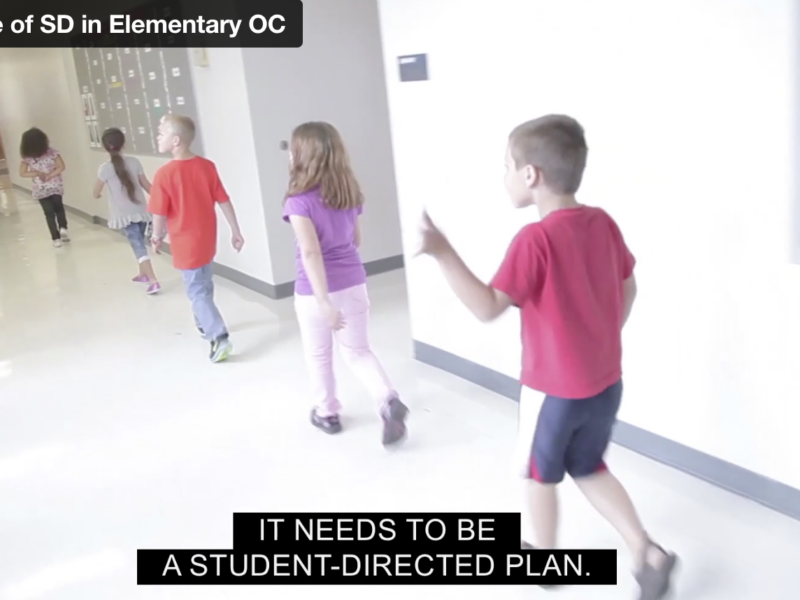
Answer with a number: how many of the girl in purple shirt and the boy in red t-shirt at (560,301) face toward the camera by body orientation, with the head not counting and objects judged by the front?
0

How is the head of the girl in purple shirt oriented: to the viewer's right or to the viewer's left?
to the viewer's left

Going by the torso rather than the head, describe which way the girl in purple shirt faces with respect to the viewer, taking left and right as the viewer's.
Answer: facing away from the viewer and to the left of the viewer

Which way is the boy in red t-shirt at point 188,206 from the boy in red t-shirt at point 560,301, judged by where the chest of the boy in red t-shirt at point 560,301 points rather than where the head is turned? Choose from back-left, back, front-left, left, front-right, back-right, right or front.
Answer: front

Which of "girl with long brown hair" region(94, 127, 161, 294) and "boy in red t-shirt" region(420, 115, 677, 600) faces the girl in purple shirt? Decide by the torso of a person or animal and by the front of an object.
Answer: the boy in red t-shirt

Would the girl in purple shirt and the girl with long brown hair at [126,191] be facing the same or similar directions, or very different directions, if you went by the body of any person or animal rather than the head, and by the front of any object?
same or similar directions

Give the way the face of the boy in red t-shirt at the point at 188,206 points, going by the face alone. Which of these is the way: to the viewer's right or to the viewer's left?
to the viewer's left

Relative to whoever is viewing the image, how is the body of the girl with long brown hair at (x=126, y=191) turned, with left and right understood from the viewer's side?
facing away from the viewer and to the left of the viewer

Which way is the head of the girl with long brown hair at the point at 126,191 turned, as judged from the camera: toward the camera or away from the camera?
away from the camera

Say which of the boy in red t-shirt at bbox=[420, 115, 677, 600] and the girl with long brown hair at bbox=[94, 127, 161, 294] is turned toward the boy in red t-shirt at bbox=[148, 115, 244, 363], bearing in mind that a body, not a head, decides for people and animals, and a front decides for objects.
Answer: the boy in red t-shirt at bbox=[420, 115, 677, 600]

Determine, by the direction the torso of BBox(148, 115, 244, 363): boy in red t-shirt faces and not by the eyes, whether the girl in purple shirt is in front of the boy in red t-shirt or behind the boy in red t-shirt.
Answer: behind

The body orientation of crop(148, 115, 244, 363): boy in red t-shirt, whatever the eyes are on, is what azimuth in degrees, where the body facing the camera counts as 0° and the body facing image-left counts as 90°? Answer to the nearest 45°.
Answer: approximately 135°

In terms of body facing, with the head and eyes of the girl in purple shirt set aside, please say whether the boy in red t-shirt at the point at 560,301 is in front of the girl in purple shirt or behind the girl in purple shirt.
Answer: behind

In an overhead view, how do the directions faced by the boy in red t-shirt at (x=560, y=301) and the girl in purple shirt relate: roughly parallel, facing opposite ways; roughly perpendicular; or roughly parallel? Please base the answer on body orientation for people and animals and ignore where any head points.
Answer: roughly parallel

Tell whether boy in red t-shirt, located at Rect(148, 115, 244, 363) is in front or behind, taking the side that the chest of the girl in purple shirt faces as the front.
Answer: in front

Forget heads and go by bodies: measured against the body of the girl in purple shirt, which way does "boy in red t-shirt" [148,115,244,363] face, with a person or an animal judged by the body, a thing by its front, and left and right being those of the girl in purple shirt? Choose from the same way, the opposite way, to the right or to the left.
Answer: the same way
